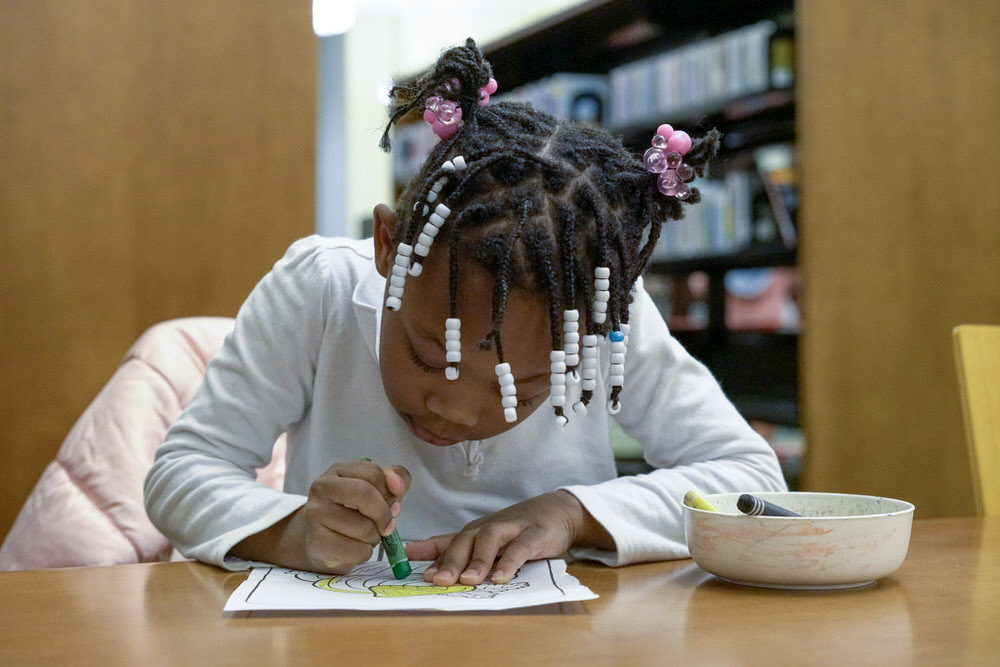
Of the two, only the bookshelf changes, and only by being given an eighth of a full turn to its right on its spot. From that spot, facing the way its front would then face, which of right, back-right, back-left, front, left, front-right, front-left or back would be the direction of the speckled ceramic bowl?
left

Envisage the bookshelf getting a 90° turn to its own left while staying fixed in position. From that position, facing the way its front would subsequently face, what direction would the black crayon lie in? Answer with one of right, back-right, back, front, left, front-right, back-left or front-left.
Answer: front-right

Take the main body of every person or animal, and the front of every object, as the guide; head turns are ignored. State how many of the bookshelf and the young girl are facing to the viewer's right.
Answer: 0

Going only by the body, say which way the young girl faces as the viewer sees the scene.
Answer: toward the camera

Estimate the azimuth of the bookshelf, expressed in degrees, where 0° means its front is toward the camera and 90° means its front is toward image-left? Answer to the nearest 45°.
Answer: approximately 45°

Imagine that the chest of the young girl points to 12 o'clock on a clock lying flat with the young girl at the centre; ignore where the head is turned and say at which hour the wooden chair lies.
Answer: The wooden chair is roughly at 8 o'clock from the young girl.

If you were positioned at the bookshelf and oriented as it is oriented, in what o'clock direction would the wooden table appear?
The wooden table is roughly at 11 o'clock from the bookshelf.
